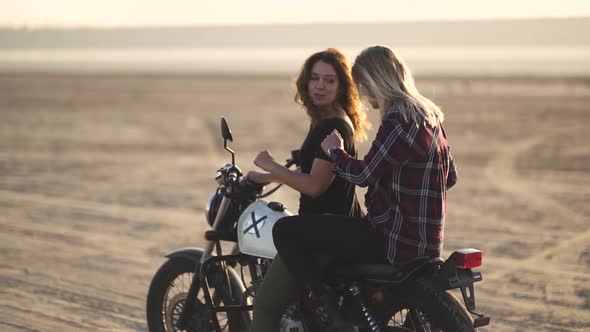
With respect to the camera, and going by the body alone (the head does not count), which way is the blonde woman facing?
to the viewer's left
